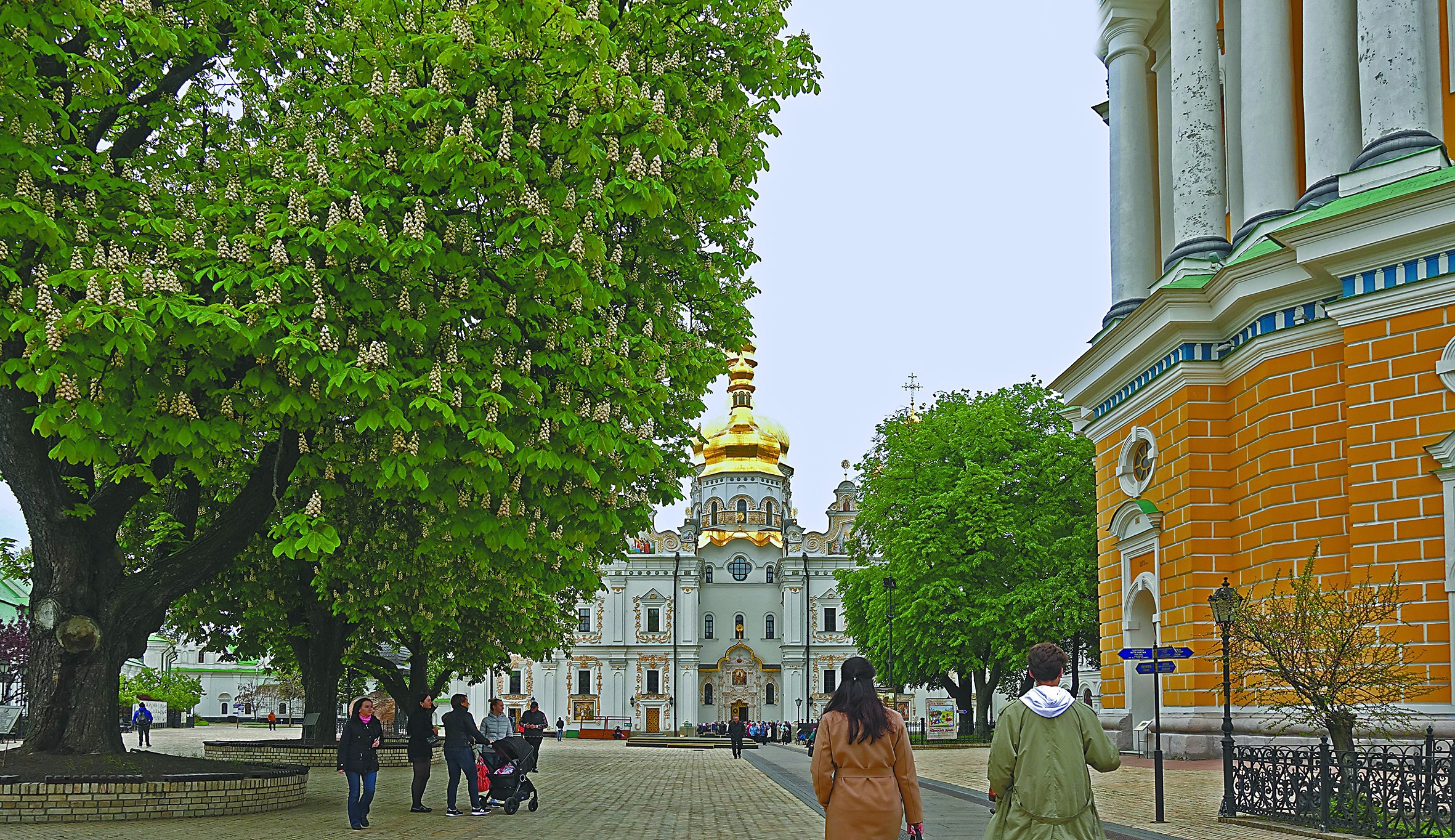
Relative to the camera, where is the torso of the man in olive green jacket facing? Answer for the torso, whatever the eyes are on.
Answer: away from the camera

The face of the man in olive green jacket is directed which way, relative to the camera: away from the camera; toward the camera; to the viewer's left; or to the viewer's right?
away from the camera

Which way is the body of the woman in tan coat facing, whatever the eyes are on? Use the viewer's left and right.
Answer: facing away from the viewer

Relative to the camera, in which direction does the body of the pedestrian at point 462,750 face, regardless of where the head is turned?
to the viewer's right

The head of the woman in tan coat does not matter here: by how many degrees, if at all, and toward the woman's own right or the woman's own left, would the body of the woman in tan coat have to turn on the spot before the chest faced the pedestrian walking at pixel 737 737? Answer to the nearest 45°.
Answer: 0° — they already face them
